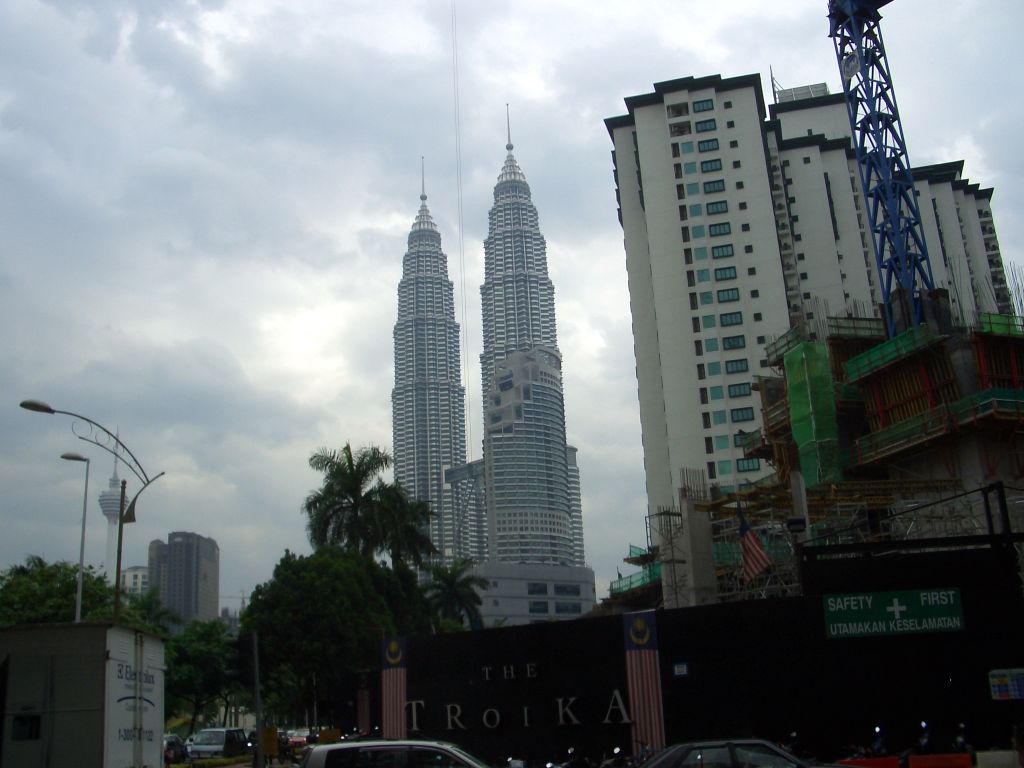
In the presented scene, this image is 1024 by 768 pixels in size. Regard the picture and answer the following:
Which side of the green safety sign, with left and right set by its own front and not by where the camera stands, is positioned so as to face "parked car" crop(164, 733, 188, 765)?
right

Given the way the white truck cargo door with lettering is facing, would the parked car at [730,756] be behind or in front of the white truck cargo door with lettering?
in front

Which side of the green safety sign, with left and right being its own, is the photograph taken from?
front

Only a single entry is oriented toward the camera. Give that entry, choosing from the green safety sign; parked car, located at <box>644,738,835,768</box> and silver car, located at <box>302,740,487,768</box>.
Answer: the green safety sign

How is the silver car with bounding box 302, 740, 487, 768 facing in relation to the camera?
to the viewer's right

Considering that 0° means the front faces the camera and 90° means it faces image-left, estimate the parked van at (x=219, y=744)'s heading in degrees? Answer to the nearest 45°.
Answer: approximately 45°

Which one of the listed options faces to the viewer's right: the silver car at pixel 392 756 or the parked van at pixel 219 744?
the silver car
